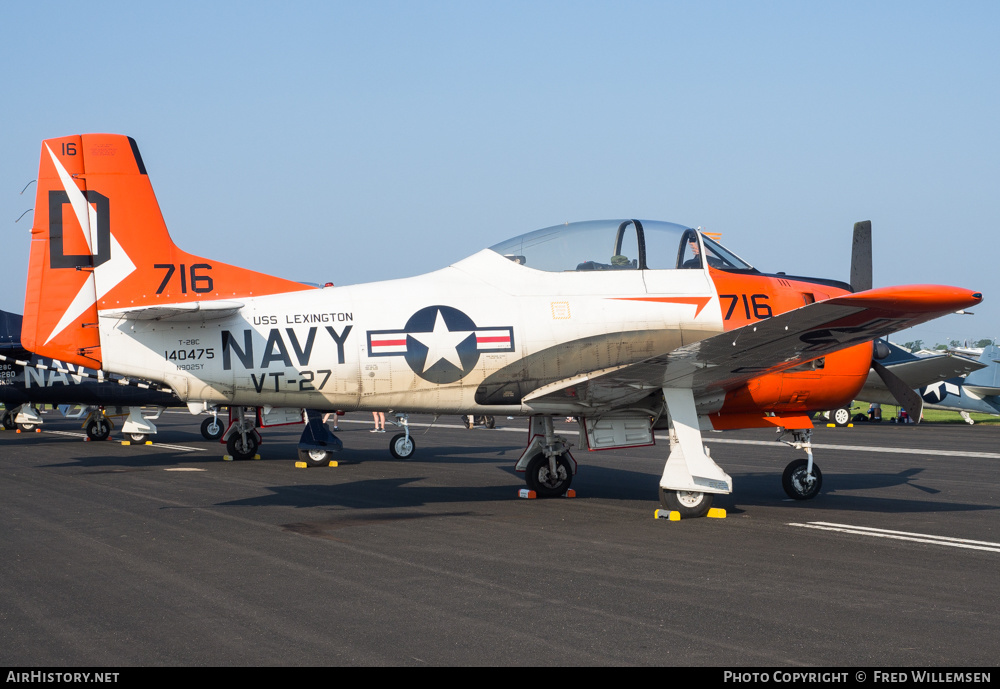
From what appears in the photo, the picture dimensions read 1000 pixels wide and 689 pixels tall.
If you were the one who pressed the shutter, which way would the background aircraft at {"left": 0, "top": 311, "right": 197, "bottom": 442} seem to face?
facing to the right of the viewer

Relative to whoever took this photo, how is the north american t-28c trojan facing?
facing away from the viewer and to the right of the viewer

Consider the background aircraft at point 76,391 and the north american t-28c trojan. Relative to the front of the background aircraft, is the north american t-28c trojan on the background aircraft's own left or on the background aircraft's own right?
on the background aircraft's own right
